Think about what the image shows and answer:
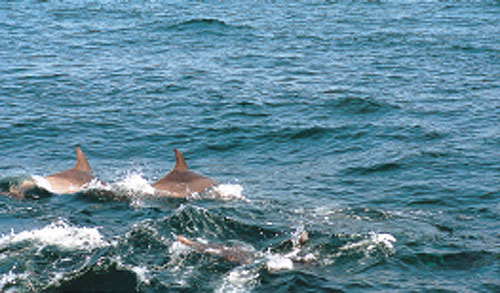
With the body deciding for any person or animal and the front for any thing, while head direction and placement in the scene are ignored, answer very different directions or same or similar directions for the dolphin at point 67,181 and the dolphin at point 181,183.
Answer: same or similar directions

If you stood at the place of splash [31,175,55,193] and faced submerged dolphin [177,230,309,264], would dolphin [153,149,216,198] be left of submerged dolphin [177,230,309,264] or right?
left
